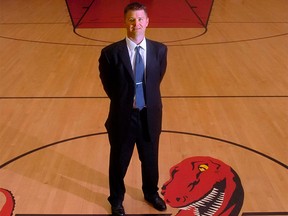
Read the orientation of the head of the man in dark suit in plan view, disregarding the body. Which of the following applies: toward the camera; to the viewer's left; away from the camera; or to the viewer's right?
toward the camera

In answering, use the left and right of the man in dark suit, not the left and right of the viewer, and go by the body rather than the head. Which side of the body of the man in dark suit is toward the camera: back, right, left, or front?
front
